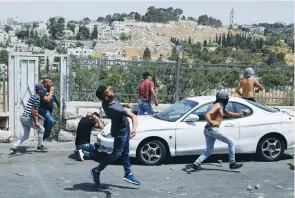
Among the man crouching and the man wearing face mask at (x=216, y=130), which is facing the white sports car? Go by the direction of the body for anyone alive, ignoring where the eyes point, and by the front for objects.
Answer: the man crouching

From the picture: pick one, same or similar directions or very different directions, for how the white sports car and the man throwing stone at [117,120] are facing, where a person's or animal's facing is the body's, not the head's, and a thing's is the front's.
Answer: very different directions

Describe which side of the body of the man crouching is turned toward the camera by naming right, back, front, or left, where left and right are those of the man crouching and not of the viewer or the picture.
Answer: right

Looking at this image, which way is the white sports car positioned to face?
to the viewer's left

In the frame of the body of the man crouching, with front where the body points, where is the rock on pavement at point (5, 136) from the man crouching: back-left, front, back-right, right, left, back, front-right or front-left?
back-left

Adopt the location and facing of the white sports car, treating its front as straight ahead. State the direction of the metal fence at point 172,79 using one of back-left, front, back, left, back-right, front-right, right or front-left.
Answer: right

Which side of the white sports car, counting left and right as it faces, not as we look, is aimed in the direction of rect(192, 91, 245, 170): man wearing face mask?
left

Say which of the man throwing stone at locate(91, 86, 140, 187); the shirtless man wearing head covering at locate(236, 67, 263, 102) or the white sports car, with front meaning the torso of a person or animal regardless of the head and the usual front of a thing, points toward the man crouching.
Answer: the white sports car
